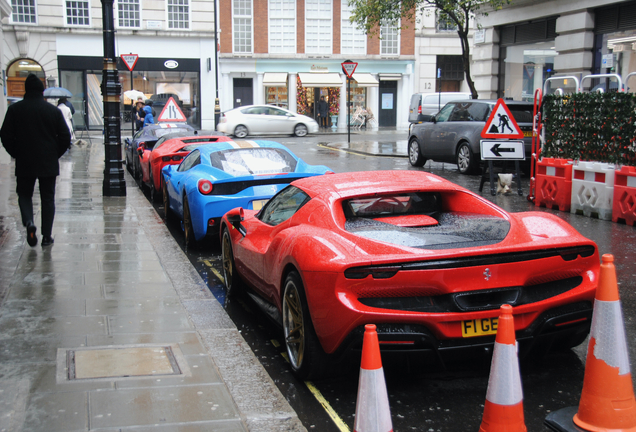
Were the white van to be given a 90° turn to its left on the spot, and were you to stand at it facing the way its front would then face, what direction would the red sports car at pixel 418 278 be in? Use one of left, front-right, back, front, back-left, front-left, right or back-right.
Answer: back-left

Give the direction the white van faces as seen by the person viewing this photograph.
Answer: facing away from the viewer and to the right of the viewer

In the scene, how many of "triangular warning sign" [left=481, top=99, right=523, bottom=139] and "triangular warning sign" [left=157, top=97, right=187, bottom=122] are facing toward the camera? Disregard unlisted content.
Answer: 2

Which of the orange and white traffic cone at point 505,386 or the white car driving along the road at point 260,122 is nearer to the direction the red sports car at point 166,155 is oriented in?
the white car driving along the road

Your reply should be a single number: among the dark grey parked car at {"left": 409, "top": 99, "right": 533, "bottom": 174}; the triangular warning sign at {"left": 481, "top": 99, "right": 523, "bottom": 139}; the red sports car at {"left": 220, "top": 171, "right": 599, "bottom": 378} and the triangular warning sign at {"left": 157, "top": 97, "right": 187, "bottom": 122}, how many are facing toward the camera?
2

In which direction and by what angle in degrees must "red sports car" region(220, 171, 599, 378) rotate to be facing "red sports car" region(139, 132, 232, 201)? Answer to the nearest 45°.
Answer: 0° — it already faces it

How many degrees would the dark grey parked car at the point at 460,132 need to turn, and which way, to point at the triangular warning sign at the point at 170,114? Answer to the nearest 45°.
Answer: approximately 45° to its left

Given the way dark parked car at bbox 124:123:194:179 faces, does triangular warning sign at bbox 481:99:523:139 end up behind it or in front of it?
behind

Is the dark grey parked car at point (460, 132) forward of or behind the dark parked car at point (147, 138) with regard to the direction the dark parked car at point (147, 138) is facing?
behind

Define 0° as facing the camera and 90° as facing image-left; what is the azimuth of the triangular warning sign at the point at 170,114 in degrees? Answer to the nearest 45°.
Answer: approximately 0°

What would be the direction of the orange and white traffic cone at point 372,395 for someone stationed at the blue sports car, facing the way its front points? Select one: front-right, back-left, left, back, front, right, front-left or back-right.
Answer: back-left

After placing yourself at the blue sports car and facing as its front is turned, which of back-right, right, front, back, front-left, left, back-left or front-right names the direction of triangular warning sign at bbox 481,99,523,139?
right

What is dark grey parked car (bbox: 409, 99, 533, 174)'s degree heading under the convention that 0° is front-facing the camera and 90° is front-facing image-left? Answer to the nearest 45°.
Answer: approximately 135°

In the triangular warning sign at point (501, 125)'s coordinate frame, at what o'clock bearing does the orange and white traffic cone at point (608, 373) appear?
The orange and white traffic cone is roughly at 12 o'clock from the triangular warning sign.

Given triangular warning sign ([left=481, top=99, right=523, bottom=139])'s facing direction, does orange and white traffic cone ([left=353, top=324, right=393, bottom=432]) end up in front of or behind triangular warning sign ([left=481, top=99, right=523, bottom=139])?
in front

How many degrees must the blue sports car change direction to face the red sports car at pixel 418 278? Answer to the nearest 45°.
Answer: approximately 135° to its left
